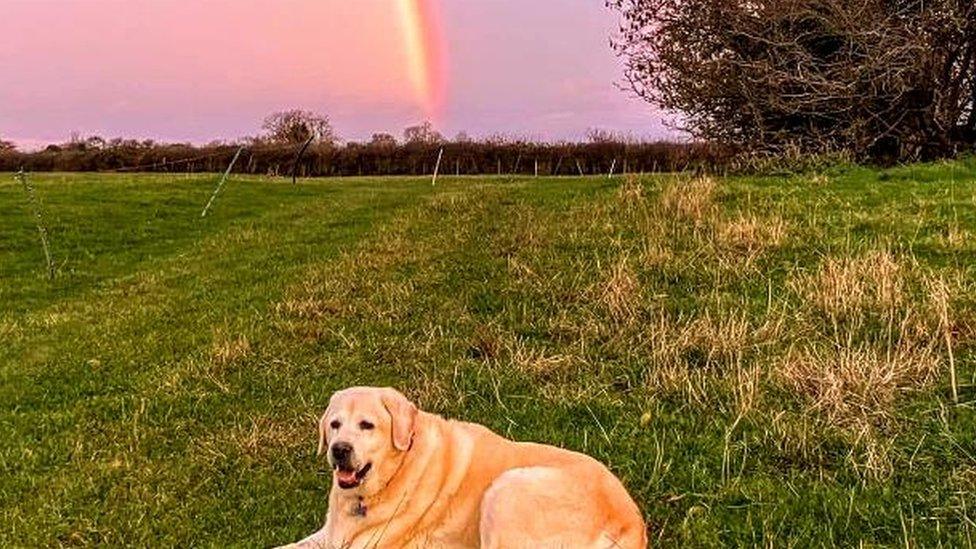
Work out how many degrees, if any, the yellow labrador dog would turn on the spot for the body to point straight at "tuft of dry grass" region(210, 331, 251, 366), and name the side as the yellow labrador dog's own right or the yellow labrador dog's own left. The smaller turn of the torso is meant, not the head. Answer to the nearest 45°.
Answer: approximately 45° to the yellow labrador dog's own right

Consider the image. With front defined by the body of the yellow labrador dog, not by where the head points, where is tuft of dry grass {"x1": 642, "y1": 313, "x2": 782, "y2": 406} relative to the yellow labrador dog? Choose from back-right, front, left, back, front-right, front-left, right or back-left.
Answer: back-right

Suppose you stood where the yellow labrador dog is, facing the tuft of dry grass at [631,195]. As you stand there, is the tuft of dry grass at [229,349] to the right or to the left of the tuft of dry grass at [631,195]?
left

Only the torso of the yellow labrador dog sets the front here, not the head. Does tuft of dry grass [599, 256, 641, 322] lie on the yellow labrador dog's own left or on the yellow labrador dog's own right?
on the yellow labrador dog's own right

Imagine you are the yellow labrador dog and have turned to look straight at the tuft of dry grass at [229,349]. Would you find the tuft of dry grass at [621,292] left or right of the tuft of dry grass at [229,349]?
right

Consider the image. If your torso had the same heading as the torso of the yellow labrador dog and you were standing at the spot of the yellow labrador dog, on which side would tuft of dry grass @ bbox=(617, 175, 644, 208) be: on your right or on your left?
on your right

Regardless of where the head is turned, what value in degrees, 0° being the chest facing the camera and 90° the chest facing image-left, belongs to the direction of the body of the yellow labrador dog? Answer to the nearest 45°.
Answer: approximately 90°

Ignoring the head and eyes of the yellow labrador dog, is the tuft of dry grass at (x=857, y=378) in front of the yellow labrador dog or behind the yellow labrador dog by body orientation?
behind

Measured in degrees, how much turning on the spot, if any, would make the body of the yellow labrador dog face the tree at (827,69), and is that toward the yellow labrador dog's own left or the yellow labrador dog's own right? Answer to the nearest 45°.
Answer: approximately 135° to the yellow labrador dog's own right
